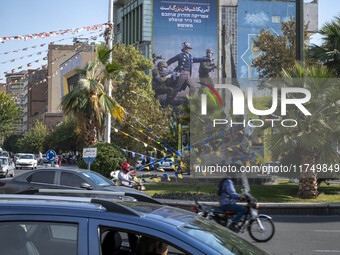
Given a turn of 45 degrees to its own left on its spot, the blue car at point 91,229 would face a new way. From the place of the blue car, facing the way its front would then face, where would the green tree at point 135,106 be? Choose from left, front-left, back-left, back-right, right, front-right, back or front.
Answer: front-left

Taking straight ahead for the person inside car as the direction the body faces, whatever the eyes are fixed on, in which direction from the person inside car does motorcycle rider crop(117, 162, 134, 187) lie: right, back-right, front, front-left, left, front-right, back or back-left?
left

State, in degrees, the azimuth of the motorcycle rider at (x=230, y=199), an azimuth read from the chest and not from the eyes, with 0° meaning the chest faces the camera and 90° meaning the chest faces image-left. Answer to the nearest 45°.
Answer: approximately 270°

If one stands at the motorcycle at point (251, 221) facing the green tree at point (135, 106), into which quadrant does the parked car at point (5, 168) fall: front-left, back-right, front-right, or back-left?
front-left

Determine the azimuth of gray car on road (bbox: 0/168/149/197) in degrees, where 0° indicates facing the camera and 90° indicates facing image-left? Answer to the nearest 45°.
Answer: approximately 270°

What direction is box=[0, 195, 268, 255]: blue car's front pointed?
to the viewer's right

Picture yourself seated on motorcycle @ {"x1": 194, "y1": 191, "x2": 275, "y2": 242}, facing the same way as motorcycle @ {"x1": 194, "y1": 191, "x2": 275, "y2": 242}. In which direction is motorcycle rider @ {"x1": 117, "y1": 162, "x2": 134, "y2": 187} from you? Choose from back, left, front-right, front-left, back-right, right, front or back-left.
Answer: back-left

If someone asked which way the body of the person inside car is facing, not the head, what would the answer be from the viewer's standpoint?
to the viewer's right

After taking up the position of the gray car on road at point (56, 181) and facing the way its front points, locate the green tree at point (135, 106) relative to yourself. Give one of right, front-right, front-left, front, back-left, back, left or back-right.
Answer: left

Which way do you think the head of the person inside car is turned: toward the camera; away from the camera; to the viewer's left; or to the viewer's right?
to the viewer's right

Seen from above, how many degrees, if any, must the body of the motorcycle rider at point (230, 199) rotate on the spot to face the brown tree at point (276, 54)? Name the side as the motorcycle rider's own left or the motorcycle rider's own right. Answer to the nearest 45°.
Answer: approximately 90° to the motorcycle rider's own left

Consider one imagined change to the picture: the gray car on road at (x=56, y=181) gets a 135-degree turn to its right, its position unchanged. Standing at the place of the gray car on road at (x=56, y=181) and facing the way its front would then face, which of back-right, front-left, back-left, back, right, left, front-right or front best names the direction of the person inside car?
front-left

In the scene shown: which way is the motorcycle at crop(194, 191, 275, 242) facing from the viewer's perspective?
to the viewer's right

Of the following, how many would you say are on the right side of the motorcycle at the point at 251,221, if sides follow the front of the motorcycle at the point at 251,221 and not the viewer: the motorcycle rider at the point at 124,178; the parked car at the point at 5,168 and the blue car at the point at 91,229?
1

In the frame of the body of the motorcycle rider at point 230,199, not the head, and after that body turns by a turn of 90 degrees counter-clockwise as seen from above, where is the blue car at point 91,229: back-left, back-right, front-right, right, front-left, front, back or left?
back

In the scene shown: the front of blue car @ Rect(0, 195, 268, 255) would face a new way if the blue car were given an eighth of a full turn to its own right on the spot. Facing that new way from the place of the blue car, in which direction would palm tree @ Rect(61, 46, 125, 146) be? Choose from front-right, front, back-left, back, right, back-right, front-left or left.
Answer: back-left
